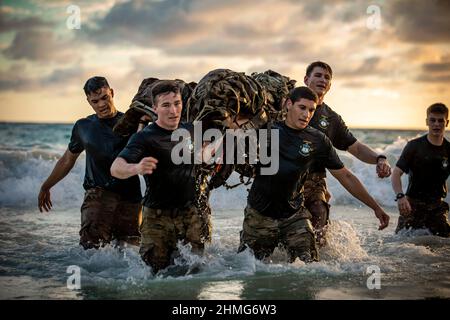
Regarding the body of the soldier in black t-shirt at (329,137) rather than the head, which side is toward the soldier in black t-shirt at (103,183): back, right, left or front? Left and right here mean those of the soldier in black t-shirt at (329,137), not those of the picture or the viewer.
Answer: right

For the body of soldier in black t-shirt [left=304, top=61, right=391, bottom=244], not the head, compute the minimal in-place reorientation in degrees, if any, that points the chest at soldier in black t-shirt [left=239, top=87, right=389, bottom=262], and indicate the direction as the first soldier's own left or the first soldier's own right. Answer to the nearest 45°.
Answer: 0° — they already face them

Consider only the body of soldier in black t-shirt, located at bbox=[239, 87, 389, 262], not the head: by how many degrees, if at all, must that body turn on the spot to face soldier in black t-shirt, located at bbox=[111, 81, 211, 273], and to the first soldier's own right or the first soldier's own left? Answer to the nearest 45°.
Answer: approximately 45° to the first soldier's own right

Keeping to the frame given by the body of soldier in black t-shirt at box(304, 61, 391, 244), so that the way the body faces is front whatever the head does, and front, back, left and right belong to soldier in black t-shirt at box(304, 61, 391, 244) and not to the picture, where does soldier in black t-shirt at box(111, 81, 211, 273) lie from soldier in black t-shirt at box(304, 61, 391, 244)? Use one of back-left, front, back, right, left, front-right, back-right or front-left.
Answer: front-right

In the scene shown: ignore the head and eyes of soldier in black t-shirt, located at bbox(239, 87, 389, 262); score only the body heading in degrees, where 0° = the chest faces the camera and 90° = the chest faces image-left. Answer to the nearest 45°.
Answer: approximately 0°

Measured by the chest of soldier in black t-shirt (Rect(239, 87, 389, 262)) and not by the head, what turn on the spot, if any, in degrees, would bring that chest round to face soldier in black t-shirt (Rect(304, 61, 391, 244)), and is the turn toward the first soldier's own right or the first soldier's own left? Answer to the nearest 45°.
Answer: approximately 180°

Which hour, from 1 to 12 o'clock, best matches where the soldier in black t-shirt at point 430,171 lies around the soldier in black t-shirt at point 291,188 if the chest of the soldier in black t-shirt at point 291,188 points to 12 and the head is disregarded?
the soldier in black t-shirt at point 430,171 is roughly at 7 o'clock from the soldier in black t-shirt at point 291,188.

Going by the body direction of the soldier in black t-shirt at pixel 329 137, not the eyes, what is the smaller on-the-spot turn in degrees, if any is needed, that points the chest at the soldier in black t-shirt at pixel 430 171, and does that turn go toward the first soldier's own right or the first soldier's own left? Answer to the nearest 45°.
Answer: approximately 135° to the first soldier's own left

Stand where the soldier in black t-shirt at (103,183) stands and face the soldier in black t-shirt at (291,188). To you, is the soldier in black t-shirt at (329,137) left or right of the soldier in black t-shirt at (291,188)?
left

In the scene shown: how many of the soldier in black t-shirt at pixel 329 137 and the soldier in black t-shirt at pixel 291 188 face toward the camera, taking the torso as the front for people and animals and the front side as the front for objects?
2
